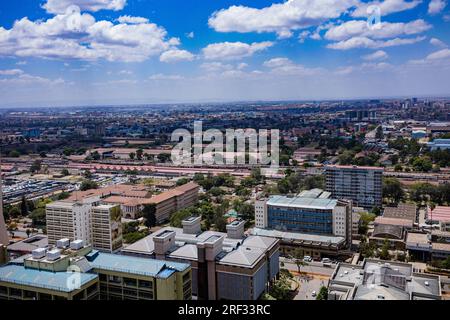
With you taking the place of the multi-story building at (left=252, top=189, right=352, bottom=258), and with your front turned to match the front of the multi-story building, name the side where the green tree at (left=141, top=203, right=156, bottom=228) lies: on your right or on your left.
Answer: on your right

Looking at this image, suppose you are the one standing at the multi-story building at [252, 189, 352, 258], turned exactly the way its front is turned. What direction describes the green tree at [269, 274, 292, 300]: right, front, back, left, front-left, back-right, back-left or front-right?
front

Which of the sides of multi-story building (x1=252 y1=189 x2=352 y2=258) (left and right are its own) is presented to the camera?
front

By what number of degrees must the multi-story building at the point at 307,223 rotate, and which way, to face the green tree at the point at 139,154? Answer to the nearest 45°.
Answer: approximately 135° to its right

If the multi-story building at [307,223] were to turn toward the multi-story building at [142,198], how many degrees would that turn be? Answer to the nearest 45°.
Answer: approximately 135° to its right

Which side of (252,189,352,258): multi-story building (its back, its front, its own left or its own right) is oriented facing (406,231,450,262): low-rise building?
left

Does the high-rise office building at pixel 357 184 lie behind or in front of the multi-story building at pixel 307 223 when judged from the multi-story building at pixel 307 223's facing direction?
behind

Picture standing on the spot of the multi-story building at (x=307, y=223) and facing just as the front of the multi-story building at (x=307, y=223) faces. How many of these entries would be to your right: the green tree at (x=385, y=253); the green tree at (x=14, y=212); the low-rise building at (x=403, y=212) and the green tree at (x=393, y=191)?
1

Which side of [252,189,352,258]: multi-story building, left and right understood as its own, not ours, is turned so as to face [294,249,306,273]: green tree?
front

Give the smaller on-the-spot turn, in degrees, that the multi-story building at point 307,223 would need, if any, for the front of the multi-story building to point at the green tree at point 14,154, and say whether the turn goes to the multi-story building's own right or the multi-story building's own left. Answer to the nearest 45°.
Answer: approximately 135° to the multi-story building's own right

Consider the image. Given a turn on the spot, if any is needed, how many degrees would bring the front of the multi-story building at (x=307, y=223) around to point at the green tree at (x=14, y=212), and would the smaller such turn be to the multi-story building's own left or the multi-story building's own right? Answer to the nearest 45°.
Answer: approximately 90° to the multi-story building's own right

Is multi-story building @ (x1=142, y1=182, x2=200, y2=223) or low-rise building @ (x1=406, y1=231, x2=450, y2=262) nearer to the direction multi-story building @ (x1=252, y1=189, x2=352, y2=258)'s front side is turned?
the low-rise building

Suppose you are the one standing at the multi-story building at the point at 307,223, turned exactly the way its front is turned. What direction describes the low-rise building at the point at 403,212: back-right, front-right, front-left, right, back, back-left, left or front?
back-left

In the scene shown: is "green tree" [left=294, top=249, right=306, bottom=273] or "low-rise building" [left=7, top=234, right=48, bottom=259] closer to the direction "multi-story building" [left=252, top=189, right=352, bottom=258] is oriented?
the green tree

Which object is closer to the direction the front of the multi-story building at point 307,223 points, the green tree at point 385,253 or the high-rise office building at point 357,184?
the green tree
